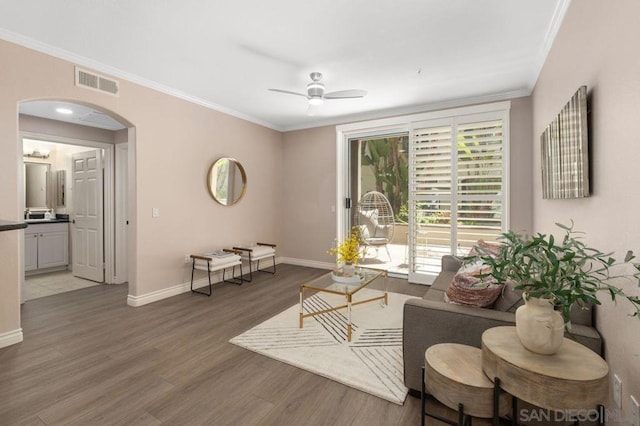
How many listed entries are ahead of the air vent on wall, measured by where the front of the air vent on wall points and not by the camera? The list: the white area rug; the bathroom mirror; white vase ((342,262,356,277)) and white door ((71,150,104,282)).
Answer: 2

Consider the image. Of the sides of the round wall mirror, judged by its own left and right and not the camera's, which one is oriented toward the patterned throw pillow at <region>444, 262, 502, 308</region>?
front

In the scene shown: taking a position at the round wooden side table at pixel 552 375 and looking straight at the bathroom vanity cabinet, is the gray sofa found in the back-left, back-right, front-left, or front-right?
front-right

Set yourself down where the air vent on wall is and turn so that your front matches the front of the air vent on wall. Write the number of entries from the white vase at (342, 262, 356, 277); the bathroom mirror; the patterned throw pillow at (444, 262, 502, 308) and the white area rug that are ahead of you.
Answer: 3

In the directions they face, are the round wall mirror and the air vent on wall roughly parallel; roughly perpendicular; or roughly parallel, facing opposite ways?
roughly parallel

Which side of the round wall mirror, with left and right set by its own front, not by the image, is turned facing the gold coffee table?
front

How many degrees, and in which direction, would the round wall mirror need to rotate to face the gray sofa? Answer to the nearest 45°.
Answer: approximately 45° to its right

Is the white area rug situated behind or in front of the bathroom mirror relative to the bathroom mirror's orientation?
in front

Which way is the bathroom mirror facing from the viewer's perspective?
toward the camera

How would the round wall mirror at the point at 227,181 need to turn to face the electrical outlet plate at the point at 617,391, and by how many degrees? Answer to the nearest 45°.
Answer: approximately 45° to its right

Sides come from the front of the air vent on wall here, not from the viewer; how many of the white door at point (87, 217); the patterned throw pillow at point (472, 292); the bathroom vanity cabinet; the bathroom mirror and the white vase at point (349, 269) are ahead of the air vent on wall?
2

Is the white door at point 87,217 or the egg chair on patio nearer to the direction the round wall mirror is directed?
the egg chair on patio

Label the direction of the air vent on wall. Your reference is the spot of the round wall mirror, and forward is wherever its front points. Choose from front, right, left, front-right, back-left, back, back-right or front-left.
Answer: right

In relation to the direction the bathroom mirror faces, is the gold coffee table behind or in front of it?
in front

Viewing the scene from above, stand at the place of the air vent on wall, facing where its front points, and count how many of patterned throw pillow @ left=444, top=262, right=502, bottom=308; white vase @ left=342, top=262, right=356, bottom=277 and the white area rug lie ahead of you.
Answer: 3

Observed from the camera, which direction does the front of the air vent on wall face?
facing the viewer and to the right of the viewer

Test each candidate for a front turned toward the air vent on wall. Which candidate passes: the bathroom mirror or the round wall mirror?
the bathroom mirror

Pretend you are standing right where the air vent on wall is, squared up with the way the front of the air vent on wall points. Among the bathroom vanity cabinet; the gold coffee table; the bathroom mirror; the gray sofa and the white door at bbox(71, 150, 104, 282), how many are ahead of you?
2
